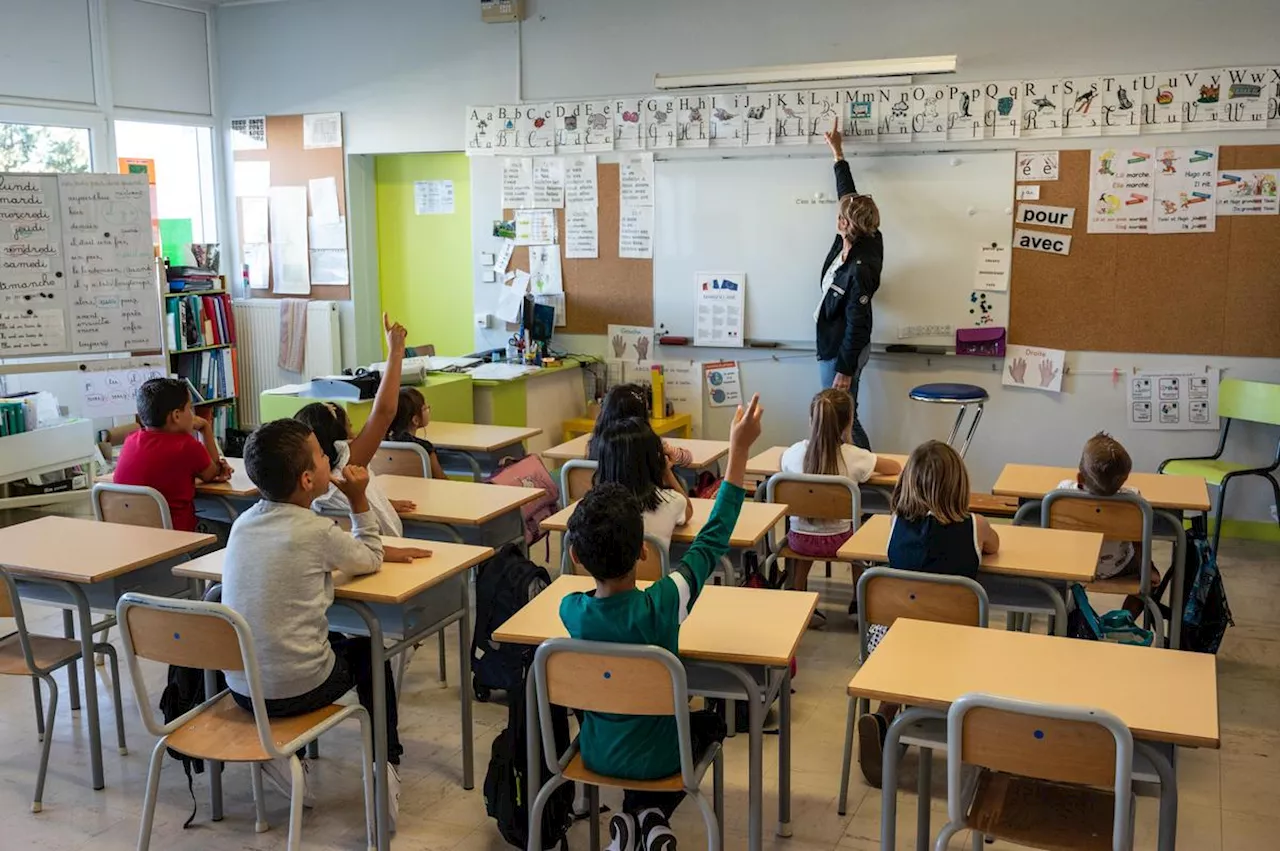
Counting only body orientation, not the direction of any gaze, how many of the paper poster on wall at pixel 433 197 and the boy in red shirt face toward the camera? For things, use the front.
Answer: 1

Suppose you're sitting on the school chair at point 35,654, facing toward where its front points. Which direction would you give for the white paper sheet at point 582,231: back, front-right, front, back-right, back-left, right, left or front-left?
front

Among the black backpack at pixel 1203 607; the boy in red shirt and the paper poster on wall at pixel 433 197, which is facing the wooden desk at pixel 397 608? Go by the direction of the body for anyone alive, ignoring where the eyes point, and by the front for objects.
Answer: the paper poster on wall

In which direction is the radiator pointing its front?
toward the camera

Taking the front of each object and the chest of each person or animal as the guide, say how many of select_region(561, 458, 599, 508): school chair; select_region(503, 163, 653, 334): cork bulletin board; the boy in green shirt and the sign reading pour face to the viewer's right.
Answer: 0

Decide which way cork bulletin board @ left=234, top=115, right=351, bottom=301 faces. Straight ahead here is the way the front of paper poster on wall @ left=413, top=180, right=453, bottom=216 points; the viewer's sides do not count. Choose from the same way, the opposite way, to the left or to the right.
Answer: the same way

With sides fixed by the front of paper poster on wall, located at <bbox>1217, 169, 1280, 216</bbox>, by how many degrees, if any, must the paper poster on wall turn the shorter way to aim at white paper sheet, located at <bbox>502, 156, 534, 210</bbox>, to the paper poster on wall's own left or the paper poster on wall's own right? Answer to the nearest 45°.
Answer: approximately 90° to the paper poster on wall's own right

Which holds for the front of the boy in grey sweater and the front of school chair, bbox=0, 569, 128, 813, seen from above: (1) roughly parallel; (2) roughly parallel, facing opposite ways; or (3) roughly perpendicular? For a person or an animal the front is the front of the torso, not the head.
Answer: roughly parallel

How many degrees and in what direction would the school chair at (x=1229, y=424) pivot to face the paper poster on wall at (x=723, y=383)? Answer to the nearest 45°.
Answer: approximately 45° to its right

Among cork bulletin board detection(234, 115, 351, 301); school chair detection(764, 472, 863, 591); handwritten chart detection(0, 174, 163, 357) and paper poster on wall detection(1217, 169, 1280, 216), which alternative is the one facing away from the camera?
the school chair

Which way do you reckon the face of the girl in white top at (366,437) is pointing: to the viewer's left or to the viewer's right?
to the viewer's right

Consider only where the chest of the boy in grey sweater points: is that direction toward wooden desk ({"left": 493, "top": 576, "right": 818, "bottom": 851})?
no

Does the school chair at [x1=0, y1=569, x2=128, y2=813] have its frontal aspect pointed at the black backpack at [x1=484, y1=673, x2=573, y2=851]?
no

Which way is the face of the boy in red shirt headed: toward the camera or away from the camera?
away from the camera

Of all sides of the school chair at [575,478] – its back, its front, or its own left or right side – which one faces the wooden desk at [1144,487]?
right

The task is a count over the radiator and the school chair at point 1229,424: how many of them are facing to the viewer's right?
0

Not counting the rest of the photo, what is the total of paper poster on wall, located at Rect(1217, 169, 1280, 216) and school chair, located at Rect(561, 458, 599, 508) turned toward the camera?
1

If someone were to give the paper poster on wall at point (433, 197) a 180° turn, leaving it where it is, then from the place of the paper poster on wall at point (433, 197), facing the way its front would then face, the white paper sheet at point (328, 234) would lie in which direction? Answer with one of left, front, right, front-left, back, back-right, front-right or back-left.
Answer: left

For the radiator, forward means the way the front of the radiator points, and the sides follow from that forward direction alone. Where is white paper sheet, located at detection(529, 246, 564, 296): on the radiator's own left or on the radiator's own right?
on the radiator's own left

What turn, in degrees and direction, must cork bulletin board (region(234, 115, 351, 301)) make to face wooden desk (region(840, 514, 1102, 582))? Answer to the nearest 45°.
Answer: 0° — it already faces it

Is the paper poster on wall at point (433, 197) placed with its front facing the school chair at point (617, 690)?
yes

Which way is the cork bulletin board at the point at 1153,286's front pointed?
toward the camera
